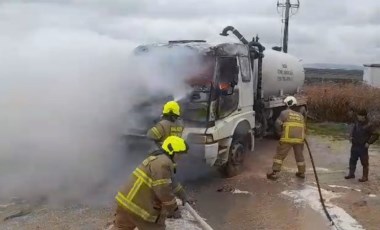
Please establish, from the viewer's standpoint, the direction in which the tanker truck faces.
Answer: facing the viewer and to the left of the viewer

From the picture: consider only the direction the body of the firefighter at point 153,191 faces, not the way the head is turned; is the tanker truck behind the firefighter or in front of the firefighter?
in front

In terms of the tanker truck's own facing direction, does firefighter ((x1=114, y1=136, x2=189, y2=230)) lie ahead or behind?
ahead

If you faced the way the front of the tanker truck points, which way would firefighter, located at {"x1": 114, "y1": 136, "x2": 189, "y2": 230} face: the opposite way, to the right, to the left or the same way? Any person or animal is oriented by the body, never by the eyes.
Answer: the opposite way

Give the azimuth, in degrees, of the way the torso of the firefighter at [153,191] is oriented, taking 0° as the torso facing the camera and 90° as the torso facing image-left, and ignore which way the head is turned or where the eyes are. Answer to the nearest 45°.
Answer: approximately 225°

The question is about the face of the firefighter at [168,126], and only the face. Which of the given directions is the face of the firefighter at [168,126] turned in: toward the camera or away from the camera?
away from the camera

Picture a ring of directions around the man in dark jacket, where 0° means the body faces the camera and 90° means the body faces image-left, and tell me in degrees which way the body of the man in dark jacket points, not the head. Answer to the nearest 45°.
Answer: approximately 45°

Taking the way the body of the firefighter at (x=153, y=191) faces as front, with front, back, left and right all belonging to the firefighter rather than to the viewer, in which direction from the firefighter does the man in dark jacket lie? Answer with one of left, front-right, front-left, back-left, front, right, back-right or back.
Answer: front

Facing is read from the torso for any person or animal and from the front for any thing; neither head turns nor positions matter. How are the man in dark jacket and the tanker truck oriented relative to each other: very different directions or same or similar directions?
same or similar directions

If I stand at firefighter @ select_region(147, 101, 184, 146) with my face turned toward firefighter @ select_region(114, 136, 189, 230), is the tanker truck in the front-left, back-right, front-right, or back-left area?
back-left

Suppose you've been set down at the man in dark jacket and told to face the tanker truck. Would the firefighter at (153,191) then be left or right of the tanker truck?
left

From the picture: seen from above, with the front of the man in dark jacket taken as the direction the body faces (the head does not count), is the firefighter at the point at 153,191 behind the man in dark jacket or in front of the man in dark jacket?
in front

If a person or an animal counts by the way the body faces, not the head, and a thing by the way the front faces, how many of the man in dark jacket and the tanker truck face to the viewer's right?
0
